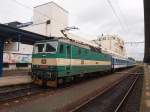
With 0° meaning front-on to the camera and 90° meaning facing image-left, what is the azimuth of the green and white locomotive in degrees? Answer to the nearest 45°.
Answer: approximately 45°

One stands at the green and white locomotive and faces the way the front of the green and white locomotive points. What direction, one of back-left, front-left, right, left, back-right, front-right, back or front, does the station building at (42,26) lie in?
back-right
